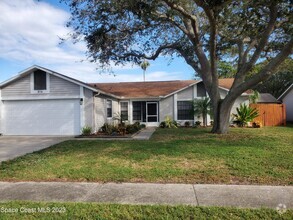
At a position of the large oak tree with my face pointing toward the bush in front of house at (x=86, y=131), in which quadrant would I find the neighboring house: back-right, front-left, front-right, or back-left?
back-right

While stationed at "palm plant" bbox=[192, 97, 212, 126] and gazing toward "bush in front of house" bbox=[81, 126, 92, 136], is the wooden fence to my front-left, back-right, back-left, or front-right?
back-left

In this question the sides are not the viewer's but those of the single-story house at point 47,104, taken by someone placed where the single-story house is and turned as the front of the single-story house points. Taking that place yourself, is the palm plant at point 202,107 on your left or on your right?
on your left

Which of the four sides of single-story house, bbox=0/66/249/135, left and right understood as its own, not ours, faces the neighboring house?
left

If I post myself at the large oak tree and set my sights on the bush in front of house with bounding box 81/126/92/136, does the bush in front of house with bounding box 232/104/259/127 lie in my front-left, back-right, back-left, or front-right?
back-right

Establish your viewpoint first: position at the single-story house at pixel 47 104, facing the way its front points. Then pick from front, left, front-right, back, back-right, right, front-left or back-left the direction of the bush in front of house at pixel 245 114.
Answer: left

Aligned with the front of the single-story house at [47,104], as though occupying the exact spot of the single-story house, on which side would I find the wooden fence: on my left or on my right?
on my left

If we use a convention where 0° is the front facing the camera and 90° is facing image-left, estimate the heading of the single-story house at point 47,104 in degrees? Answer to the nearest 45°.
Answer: approximately 0°
